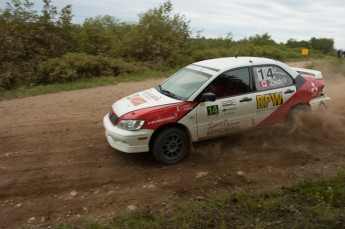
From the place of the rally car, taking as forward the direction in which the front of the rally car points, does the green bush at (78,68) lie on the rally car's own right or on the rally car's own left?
on the rally car's own right

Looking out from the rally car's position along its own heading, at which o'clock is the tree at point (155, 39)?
The tree is roughly at 4 o'clock from the rally car.

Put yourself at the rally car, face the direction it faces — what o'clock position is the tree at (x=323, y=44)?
The tree is roughly at 5 o'clock from the rally car.

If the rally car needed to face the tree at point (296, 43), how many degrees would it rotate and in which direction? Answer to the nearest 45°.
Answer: approximately 135° to its right

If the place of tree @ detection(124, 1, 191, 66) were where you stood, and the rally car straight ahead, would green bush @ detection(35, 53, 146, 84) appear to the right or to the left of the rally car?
right

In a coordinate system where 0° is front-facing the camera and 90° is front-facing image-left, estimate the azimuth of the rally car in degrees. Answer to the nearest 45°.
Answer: approximately 45°
